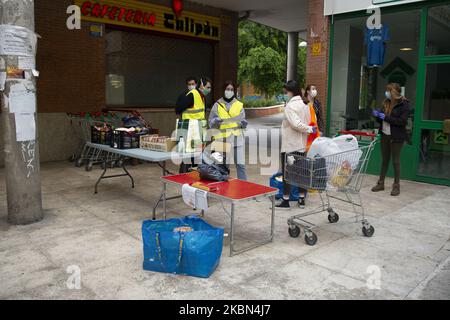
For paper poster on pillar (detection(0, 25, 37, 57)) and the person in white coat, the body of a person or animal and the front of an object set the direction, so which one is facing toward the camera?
the paper poster on pillar

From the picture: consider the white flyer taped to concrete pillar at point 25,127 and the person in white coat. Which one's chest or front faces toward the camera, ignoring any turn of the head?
the white flyer taped to concrete pillar

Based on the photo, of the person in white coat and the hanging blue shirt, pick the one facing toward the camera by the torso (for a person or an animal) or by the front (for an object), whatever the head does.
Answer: the hanging blue shirt

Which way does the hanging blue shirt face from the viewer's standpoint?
toward the camera

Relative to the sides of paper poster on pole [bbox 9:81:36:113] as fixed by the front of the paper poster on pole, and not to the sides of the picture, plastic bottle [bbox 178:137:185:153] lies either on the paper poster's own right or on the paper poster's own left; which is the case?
on the paper poster's own left

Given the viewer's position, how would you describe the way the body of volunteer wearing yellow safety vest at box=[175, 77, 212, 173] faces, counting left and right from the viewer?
facing the viewer and to the right of the viewer

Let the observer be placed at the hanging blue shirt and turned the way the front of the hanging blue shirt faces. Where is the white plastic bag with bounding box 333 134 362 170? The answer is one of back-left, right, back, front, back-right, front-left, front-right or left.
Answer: front

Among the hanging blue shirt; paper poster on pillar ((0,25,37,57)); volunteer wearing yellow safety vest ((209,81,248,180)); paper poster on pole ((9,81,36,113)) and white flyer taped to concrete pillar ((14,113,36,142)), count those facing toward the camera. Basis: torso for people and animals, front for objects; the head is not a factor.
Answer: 5

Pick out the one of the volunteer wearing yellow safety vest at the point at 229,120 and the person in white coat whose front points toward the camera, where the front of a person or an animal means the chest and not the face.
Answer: the volunteer wearing yellow safety vest

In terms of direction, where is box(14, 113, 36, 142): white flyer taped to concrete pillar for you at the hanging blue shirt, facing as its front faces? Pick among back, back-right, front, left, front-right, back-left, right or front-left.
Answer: front-right

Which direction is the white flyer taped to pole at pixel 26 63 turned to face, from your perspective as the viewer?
facing the viewer
